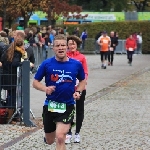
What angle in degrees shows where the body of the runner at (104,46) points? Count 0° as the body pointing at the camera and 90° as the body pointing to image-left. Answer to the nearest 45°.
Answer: approximately 0°

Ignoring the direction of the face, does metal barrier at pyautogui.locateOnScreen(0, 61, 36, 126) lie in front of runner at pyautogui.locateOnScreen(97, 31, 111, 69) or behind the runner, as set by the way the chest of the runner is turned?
in front

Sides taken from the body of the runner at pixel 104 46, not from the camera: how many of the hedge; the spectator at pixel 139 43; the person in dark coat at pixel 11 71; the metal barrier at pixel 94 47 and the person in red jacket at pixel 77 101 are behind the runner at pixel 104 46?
3

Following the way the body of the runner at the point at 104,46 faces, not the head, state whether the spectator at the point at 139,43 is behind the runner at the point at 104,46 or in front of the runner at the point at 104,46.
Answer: behind

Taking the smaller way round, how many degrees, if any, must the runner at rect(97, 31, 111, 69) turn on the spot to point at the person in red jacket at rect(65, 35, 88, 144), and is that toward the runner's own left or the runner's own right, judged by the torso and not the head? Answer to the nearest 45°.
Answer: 0° — they already face them

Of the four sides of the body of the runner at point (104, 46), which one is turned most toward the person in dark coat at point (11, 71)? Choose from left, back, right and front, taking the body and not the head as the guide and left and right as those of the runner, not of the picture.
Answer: front

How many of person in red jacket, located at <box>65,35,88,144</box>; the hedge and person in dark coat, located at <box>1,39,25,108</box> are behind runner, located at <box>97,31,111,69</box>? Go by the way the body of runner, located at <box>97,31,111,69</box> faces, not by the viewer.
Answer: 1

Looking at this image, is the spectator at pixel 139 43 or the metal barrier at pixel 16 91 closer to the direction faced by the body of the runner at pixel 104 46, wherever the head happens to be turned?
the metal barrier

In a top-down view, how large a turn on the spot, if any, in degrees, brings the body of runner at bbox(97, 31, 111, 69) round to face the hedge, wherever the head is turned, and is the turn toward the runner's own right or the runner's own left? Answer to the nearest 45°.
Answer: approximately 180°

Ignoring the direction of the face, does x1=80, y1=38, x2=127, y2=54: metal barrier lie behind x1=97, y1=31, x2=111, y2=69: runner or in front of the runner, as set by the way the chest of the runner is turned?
behind

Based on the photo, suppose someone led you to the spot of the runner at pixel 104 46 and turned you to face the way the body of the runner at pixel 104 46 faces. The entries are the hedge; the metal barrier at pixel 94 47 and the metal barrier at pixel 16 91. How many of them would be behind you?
2
